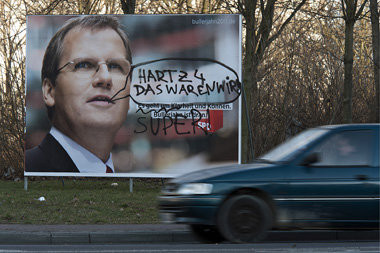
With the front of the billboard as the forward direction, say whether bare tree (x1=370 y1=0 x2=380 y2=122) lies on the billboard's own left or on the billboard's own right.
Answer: on the billboard's own left

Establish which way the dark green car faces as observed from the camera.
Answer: facing to the left of the viewer

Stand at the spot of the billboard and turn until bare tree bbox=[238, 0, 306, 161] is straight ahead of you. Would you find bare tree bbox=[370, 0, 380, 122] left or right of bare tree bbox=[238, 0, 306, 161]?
right

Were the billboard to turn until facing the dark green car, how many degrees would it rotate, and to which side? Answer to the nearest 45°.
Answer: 0° — it already faces it

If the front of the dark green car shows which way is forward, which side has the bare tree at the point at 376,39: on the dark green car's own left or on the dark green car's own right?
on the dark green car's own right

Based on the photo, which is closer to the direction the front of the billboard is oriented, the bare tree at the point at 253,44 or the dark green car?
the dark green car

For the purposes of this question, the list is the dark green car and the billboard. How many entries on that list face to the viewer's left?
1

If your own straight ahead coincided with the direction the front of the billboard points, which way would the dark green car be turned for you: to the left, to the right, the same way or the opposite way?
to the right

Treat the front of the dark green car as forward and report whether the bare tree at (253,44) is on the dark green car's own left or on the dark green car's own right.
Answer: on the dark green car's own right

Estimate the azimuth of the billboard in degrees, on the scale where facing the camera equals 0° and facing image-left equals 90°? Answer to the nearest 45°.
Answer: approximately 0°

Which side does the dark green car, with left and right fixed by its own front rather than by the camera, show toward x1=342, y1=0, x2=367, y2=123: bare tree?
right
